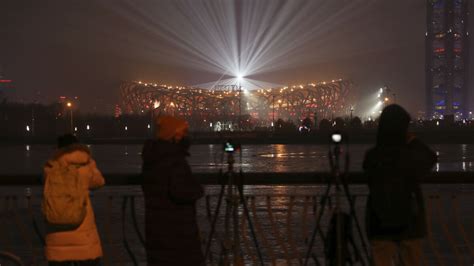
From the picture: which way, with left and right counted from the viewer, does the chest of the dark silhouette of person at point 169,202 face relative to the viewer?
facing away from the viewer and to the right of the viewer

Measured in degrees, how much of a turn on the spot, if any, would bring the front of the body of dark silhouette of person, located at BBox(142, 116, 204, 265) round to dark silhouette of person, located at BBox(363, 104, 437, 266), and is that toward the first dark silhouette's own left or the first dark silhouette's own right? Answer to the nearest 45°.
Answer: approximately 45° to the first dark silhouette's own right

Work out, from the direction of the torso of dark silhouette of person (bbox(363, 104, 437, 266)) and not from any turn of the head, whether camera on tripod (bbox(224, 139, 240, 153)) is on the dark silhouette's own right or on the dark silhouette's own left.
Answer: on the dark silhouette's own left

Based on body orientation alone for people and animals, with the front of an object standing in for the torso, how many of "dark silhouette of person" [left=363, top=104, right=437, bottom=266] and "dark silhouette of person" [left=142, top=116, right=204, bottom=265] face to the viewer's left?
0

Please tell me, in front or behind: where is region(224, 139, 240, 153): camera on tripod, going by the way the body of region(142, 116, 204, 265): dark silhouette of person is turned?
in front

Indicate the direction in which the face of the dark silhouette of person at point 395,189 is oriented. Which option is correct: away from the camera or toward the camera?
away from the camera

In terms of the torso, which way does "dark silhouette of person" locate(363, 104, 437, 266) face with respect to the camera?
away from the camera

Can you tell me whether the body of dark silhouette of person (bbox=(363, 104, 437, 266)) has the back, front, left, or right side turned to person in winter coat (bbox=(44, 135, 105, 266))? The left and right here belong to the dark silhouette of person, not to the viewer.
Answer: left
